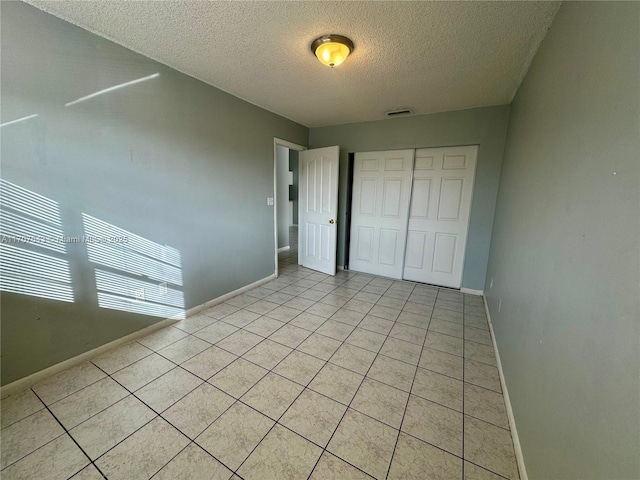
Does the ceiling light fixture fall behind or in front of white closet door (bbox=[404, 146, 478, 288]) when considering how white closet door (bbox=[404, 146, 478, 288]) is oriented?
in front

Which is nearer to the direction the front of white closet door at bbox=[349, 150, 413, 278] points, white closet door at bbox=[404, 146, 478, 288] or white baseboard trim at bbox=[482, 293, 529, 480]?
the white baseboard trim

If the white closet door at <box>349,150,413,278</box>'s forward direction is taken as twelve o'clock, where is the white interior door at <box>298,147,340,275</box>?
The white interior door is roughly at 3 o'clock from the white closet door.

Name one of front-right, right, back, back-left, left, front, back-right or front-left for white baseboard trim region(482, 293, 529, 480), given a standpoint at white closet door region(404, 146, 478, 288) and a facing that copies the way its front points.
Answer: front

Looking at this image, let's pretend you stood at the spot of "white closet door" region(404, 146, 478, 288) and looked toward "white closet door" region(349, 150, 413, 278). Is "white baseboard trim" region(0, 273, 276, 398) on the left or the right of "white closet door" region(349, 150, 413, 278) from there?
left

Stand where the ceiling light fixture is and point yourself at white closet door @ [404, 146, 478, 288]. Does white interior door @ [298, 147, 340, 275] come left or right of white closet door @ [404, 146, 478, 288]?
left

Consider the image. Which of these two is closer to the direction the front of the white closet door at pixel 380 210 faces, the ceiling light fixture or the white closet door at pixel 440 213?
the ceiling light fixture

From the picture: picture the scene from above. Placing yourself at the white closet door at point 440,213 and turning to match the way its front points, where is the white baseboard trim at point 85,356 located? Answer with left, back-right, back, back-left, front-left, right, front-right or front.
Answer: front-right

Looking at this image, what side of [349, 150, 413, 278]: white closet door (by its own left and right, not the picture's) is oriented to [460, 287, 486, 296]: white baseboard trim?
left

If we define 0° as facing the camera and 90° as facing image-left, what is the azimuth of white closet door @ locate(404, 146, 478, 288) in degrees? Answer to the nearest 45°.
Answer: approximately 0°

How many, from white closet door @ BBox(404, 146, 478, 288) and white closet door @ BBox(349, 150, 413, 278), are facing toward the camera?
2

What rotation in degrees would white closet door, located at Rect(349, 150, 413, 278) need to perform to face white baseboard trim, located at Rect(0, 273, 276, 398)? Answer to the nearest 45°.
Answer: approximately 45° to its right

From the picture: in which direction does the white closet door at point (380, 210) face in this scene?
toward the camera

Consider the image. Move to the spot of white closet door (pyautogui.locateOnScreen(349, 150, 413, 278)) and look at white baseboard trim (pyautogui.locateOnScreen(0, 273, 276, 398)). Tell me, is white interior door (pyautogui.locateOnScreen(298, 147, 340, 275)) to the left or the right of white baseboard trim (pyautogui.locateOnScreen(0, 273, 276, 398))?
right

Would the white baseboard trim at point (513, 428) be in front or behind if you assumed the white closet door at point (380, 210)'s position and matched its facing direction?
in front
